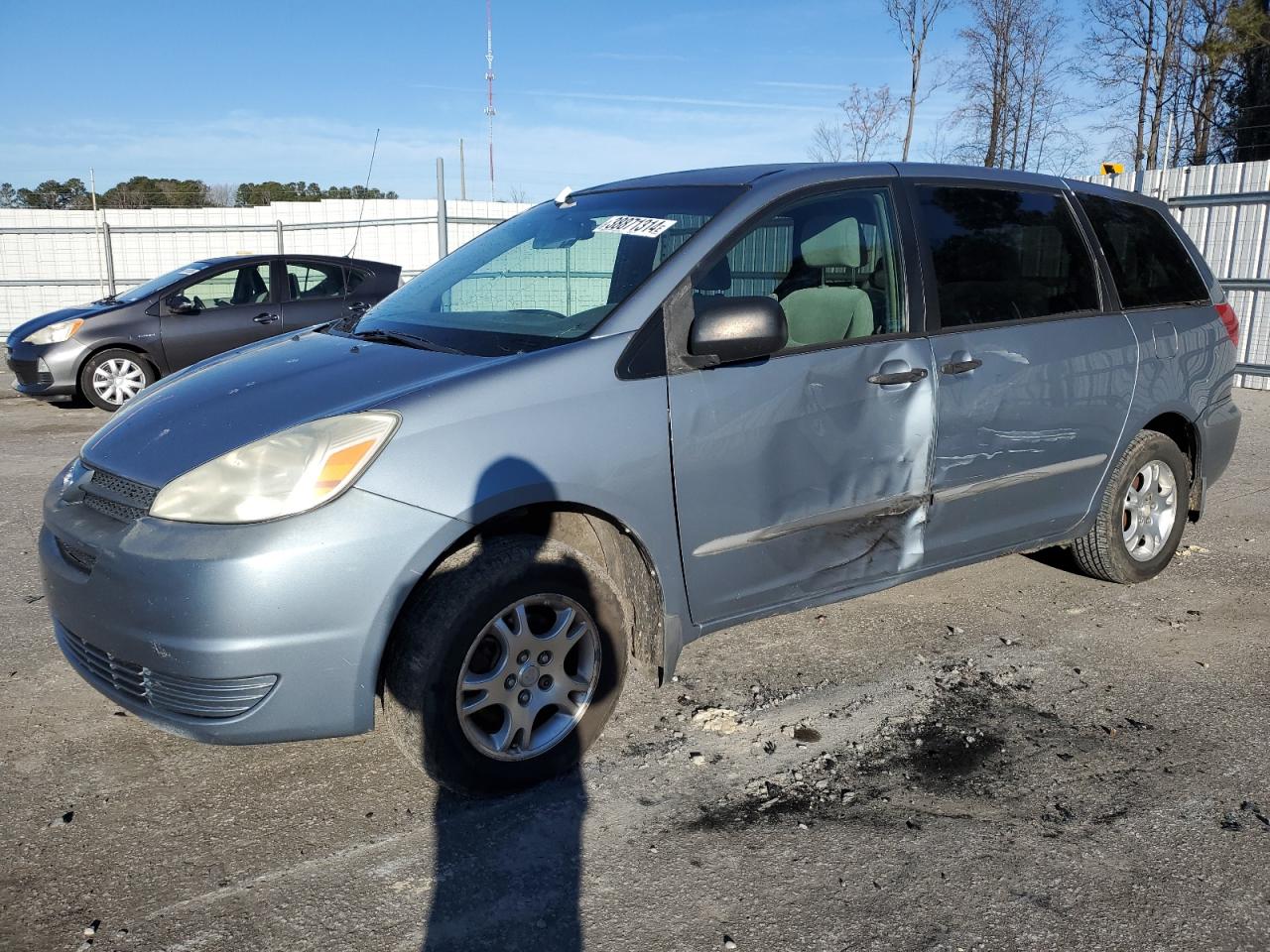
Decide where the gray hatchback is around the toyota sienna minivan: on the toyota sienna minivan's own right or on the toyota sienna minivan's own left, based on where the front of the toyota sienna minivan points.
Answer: on the toyota sienna minivan's own right

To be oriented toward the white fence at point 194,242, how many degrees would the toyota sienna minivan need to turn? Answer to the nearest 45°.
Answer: approximately 90° to its right

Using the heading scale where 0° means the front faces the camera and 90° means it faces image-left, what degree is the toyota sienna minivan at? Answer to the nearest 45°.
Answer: approximately 45°
